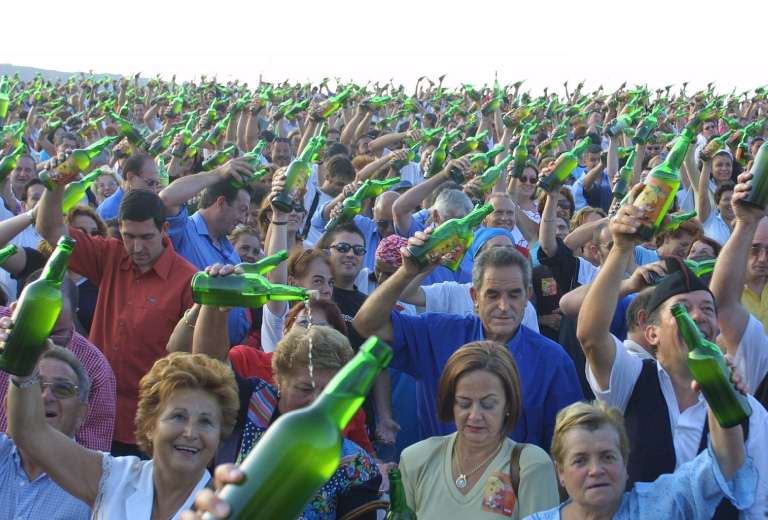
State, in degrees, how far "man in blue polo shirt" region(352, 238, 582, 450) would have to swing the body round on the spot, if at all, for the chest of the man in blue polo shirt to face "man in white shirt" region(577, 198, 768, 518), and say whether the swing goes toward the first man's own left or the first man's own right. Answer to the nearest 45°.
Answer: approximately 45° to the first man's own left

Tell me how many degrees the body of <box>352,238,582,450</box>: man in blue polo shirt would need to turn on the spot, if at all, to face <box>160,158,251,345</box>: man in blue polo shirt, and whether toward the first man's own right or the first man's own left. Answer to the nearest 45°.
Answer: approximately 135° to the first man's own right

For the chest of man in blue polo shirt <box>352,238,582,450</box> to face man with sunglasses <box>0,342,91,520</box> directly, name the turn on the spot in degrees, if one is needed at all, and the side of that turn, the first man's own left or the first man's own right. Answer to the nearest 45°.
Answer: approximately 45° to the first man's own right

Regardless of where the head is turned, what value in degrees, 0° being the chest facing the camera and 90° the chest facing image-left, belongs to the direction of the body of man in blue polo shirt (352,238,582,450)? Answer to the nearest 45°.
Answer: approximately 0°

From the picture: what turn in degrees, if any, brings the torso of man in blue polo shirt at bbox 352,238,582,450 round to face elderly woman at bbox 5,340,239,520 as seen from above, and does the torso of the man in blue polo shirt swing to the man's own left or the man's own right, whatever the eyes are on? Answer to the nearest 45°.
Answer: approximately 45° to the man's own right

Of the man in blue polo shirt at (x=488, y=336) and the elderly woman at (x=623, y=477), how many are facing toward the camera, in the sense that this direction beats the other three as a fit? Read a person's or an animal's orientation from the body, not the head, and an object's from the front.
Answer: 2
